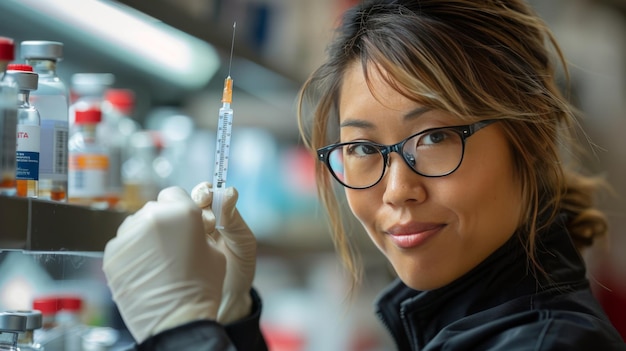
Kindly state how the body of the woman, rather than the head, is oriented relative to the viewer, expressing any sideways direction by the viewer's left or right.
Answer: facing the viewer and to the left of the viewer

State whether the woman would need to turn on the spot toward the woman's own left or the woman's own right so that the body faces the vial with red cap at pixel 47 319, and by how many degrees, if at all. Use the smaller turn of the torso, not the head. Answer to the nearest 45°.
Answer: approximately 45° to the woman's own right

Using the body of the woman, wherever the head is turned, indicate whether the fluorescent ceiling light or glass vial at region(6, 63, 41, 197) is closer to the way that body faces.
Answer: the glass vial

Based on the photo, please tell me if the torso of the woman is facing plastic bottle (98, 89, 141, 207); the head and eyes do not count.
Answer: no

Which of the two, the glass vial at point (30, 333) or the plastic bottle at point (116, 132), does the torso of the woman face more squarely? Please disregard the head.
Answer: the glass vial

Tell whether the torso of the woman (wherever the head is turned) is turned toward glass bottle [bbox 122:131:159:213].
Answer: no

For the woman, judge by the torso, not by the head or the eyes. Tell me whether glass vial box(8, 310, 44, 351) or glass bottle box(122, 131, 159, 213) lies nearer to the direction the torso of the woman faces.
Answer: the glass vial

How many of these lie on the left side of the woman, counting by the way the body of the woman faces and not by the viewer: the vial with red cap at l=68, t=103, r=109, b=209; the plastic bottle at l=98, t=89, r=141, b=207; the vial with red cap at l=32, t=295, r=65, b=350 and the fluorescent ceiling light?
0

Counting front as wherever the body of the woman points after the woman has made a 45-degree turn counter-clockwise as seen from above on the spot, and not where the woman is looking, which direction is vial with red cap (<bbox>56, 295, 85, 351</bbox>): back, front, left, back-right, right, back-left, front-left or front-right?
right
